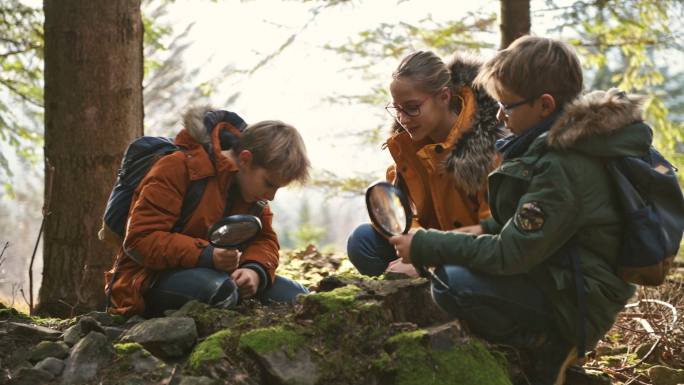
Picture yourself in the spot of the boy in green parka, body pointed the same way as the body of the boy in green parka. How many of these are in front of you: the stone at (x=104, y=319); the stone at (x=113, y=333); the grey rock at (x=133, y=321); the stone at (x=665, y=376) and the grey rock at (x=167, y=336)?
4

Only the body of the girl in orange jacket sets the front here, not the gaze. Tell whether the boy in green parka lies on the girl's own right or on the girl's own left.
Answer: on the girl's own left

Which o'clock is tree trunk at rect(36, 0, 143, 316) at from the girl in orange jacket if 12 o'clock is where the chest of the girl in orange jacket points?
The tree trunk is roughly at 2 o'clock from the girl in orange jacket.

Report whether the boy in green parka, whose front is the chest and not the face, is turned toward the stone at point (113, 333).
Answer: yes

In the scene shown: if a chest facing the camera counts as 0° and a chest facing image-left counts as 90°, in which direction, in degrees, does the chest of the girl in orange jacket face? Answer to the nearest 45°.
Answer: approximately 45°

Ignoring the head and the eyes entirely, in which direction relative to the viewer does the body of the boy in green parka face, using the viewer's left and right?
facing to the left of the viewer
